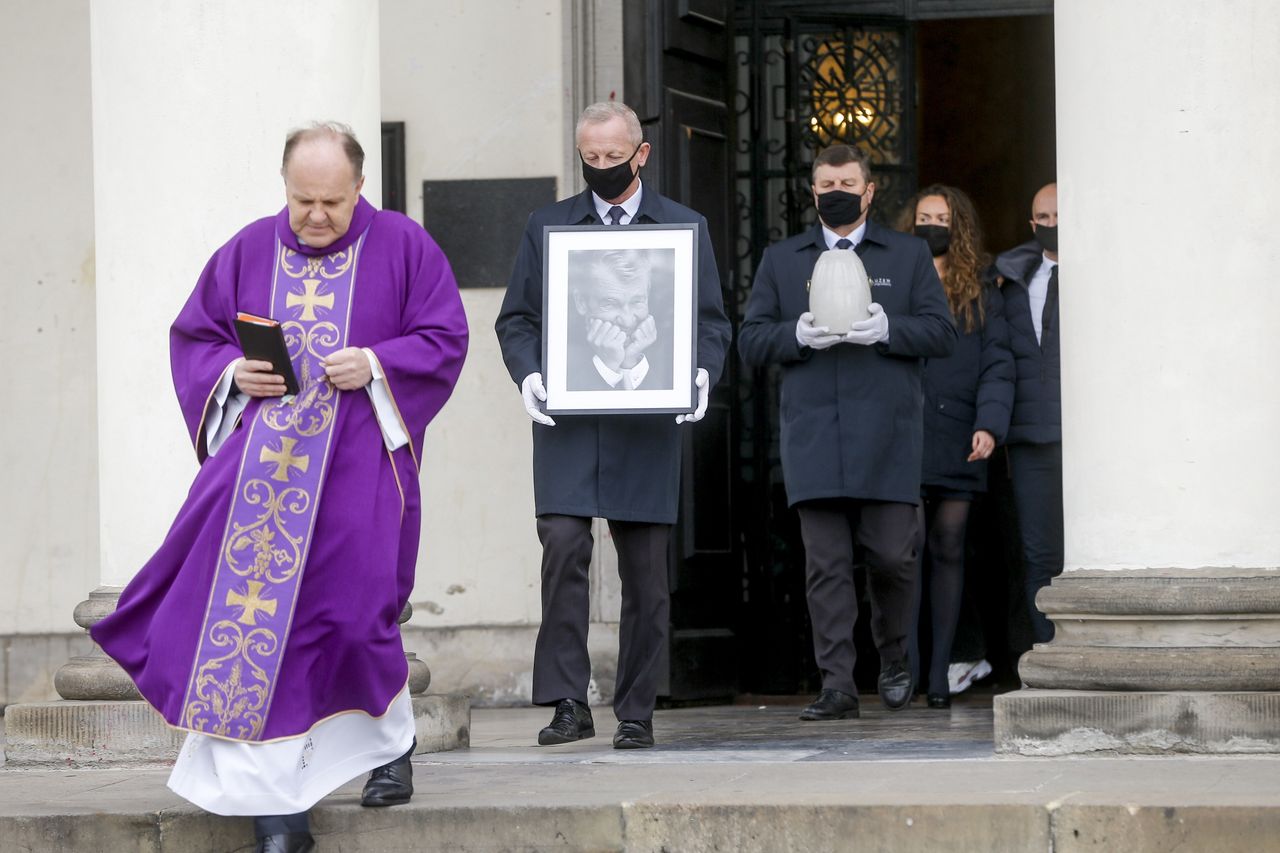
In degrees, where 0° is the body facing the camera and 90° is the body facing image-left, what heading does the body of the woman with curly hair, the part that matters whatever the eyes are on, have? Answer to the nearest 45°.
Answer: approximately 45°

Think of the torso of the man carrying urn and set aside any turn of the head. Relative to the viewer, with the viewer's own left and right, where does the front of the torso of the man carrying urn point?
facing the viewer

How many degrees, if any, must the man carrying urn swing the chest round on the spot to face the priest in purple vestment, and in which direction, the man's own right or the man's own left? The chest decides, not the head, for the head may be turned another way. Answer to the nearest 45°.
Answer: approximately 45° to the man's own right

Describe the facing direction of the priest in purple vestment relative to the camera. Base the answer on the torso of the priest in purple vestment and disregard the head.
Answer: toward the camera

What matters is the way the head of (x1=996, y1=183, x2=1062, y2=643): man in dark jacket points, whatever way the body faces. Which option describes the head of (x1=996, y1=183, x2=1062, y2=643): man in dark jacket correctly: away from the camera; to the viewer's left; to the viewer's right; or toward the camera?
toward the camera

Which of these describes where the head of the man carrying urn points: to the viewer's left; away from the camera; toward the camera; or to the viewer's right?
toward the camera

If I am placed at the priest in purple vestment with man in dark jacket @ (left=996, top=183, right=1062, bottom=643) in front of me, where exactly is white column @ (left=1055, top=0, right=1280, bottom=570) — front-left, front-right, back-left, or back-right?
front-right

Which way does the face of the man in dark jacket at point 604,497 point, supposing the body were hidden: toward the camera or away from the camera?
toward the camera

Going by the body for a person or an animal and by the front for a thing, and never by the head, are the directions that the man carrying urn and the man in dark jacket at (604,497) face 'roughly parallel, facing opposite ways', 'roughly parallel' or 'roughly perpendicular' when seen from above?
roughly parallel

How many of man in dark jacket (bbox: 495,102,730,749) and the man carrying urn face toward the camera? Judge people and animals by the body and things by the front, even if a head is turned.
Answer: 2

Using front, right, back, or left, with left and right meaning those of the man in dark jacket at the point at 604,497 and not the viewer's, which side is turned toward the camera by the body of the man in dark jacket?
front

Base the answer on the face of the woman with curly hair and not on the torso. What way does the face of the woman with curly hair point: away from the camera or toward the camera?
toward the camera
